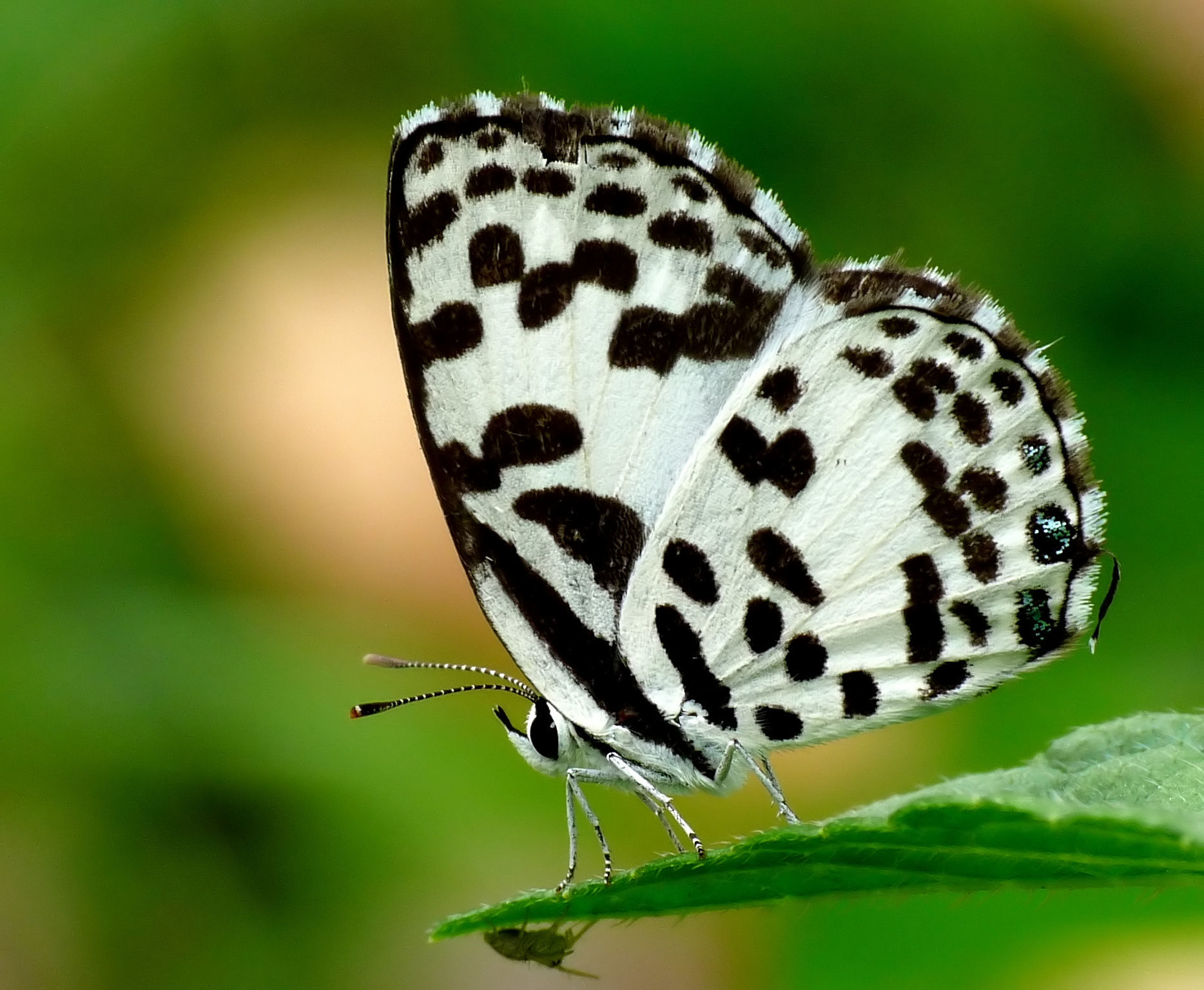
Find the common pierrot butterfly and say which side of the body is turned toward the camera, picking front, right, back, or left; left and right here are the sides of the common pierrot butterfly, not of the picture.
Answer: left
